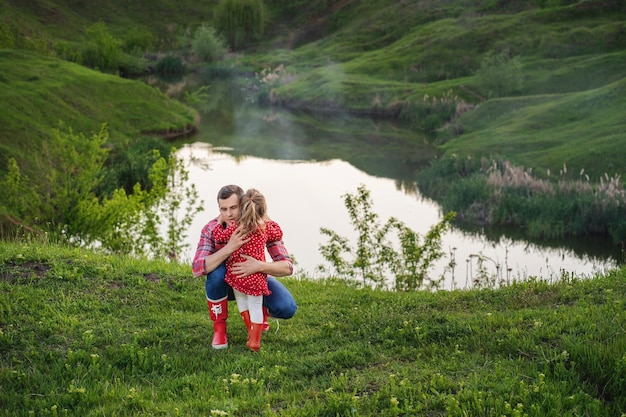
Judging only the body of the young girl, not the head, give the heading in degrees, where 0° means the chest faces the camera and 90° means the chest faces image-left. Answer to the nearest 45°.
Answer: approximately 180°

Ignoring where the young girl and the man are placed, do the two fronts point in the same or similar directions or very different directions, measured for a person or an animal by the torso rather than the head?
very different directions

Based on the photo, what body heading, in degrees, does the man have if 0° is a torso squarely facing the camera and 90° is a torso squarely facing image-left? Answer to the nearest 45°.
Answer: approximately 0°
